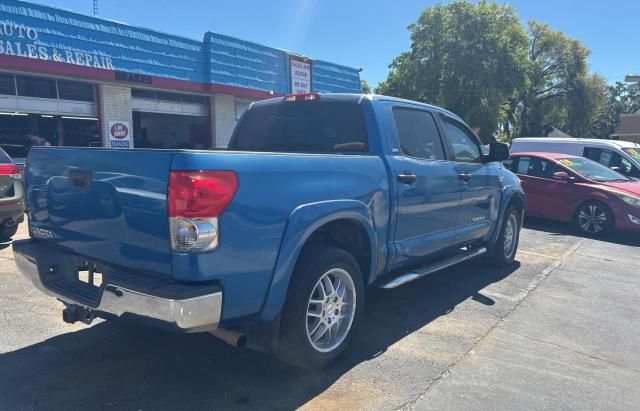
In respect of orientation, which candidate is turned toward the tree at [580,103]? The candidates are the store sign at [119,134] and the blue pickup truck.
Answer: the blue pickup truck

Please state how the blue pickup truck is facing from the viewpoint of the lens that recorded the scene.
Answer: facing away from the viewer and to the right of the viewer

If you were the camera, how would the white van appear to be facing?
facing the viewer and to the right of the viewer

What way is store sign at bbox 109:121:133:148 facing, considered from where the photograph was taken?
facing the viewer

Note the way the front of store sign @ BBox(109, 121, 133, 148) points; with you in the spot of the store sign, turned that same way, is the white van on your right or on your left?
on your left

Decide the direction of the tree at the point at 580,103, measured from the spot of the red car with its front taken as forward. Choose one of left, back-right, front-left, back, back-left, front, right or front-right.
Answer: back-left

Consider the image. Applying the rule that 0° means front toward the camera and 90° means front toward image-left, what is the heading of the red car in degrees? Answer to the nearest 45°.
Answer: approximately 315°

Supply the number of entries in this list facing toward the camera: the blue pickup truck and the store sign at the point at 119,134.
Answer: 1

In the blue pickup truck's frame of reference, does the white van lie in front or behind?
in front

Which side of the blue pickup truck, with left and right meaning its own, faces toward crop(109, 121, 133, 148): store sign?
left
